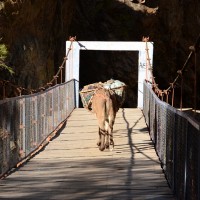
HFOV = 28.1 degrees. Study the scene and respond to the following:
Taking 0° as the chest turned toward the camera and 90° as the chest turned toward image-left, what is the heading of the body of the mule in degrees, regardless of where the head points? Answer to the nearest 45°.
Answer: approximately 180°
